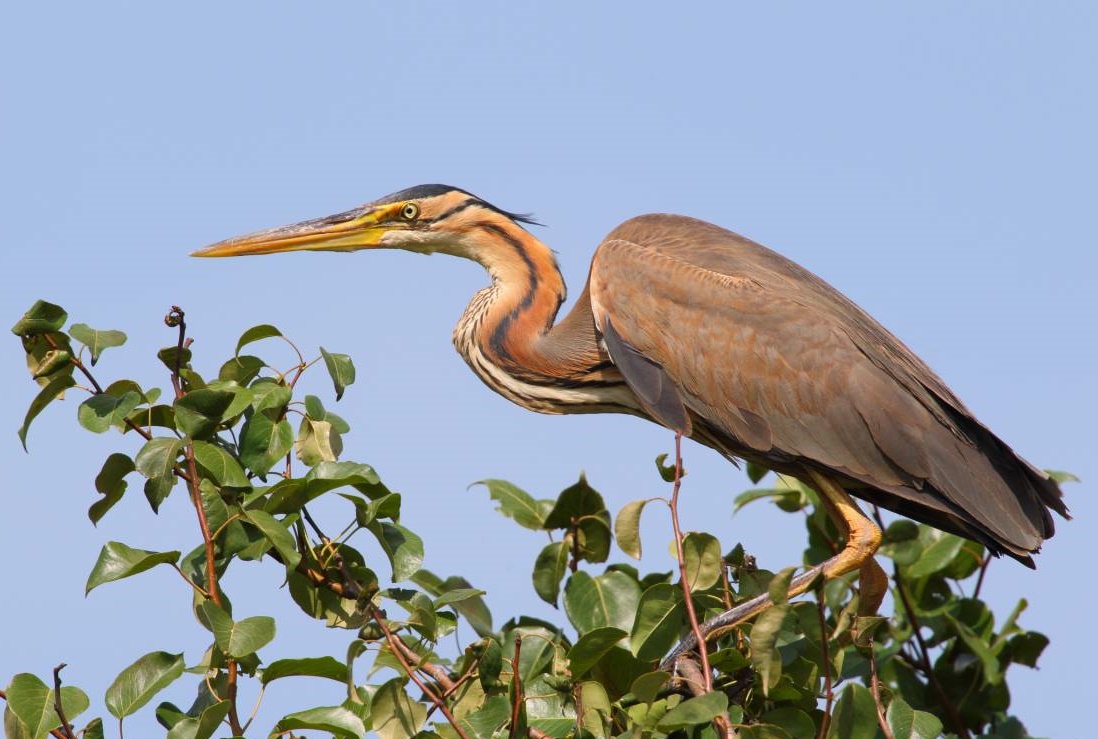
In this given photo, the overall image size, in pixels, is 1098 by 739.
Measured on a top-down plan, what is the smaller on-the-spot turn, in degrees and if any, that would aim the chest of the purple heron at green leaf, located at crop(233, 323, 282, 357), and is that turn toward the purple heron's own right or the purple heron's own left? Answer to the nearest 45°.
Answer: approximately 45° to the purple heron's own left

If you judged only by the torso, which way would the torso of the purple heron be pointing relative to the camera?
to the viewer's left

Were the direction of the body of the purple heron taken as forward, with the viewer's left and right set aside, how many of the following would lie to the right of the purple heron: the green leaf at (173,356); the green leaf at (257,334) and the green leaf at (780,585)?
0

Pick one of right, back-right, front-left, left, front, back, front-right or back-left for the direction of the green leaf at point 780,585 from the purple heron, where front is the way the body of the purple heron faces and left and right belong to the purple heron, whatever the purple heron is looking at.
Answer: left

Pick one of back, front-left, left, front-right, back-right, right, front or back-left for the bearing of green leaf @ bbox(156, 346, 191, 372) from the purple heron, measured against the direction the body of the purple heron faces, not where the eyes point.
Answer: front-left
